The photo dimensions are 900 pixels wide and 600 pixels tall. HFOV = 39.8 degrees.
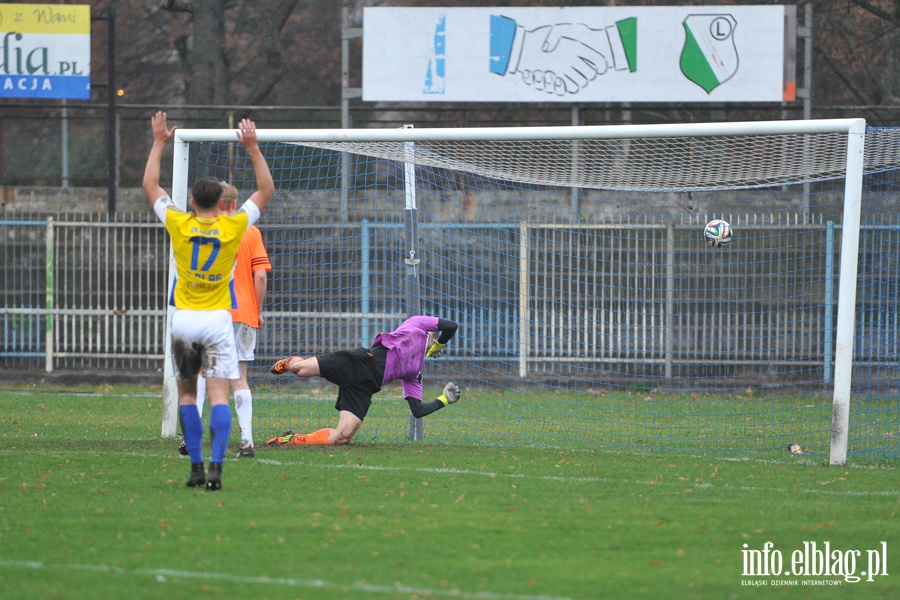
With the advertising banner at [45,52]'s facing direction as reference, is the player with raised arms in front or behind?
in front

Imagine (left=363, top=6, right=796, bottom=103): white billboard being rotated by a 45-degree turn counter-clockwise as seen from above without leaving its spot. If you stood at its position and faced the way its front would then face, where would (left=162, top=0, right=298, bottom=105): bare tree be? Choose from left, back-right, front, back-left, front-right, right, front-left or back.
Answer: back

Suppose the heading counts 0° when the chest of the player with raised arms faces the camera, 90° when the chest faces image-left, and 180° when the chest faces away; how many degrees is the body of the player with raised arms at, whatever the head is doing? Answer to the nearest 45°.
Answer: approximately 180°

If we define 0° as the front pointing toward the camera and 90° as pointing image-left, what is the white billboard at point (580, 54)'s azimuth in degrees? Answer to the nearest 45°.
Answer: approximately 0°

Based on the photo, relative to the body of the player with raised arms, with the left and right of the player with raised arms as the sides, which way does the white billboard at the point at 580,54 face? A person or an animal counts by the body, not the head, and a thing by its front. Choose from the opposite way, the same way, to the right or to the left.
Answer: the opposite way

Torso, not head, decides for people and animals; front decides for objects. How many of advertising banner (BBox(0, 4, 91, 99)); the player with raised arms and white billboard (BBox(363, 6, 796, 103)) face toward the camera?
2

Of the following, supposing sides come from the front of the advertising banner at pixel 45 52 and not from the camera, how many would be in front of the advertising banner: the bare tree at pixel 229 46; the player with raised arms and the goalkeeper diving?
2

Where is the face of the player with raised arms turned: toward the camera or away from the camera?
away from the camera

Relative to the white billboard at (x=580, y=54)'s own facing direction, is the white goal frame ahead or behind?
ahead
